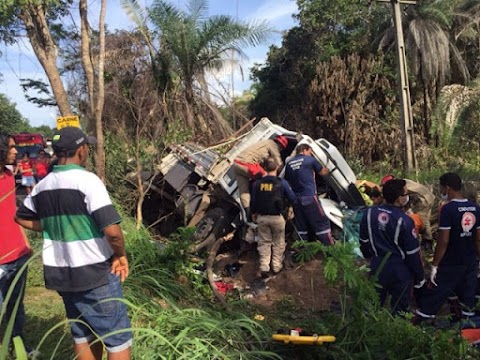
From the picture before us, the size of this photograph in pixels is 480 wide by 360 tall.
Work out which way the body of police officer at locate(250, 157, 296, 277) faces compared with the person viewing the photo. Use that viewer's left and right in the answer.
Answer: facing away from the viewer

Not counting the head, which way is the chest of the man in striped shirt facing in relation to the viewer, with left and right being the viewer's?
facing away from the viewer and to the right of the viewer

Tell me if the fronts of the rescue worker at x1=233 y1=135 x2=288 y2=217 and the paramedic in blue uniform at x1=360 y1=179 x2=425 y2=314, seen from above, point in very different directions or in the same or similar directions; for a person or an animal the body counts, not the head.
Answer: same or similar directions

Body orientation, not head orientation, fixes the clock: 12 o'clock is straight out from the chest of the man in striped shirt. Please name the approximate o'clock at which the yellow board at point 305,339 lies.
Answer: The yellow board is roughly at 2 o'clock from the man in striped shirt.

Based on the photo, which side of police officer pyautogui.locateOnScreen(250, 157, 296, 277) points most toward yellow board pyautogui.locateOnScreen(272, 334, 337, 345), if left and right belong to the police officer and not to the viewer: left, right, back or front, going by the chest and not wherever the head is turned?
back

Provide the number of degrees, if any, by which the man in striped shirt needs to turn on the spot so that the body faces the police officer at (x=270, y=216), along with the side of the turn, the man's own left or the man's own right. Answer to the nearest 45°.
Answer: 0° — they already face them

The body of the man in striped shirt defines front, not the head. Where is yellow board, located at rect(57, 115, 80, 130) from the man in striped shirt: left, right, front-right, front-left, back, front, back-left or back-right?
front-left

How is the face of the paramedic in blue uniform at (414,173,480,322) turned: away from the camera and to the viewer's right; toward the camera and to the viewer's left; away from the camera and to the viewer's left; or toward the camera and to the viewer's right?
away from the camera and to the viewer's left

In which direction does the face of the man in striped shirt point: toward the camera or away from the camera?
away from the camera

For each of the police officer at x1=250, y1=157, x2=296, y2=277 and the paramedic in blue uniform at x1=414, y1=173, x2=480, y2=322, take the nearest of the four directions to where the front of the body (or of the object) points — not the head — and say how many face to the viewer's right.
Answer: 0

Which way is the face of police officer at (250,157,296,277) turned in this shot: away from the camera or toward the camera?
away from the camera

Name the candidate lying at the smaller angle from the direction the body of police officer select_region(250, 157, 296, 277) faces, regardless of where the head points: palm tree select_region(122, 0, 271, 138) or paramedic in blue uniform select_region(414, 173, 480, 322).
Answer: the palm tree

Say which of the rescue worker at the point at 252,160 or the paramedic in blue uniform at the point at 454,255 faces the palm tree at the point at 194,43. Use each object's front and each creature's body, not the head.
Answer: the paramedic in blue uniform
